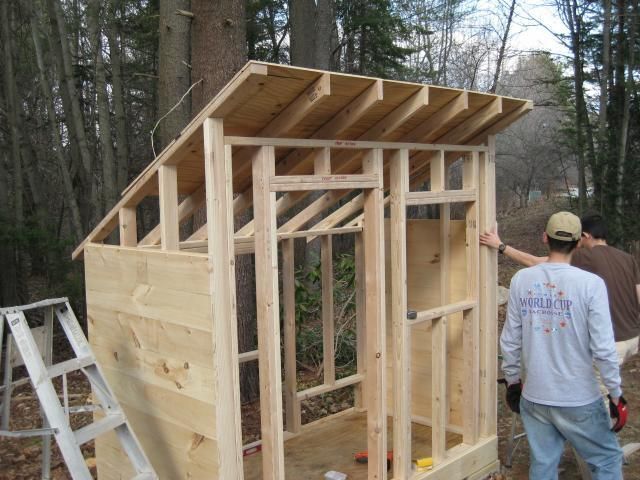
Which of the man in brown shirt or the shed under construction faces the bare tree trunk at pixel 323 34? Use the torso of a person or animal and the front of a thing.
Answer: the man in brown shirt

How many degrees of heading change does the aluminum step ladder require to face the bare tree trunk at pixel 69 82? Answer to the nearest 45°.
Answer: approximately 135° to its left

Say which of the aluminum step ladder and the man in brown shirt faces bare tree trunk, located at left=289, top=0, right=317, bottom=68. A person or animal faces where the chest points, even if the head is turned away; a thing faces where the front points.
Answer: the man in brown shirt

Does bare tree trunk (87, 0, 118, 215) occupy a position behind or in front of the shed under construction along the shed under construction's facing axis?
behind

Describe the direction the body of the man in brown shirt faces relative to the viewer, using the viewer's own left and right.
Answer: facing away from the viewer and to the left of the viewer

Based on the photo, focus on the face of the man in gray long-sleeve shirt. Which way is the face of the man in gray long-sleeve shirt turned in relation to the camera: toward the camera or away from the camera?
away from the camera

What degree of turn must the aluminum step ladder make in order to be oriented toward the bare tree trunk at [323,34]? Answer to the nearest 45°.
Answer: approximately 90° to its left

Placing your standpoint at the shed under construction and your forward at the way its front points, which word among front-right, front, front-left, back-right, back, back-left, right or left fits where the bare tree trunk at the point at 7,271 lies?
back

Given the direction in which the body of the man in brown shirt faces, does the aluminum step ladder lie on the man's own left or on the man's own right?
on the man's own left

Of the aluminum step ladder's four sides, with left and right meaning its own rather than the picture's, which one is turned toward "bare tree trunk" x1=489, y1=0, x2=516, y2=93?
left

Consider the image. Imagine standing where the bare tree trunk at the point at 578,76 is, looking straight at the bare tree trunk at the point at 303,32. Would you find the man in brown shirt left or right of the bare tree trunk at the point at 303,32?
left

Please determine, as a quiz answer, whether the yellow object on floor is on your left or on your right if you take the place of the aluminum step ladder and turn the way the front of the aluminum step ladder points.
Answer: on your left

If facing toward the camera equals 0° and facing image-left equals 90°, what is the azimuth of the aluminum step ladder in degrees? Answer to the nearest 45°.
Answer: approximately 315°

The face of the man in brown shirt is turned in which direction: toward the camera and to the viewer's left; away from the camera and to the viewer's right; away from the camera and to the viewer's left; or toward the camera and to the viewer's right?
away from the camera and to the viewer's left
